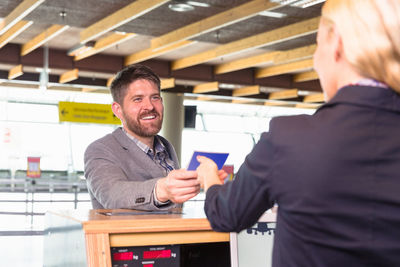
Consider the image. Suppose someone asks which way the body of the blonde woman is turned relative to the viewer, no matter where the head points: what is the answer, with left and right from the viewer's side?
facing away from the viewer and to the left of the viewer

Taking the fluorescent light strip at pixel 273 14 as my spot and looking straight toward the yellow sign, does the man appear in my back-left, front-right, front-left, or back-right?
back-left

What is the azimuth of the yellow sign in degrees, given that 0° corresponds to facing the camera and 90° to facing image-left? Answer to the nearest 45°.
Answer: approximately 0°

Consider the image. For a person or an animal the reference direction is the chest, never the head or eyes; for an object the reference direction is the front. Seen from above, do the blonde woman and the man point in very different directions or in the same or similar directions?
very different directions

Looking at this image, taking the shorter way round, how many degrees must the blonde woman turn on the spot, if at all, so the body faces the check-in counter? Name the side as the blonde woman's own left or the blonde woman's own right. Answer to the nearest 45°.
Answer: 0° — they already face it

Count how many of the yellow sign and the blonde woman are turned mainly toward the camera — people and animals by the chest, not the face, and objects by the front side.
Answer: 1

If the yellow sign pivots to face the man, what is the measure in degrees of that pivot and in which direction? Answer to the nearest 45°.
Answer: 0° — it already faces them

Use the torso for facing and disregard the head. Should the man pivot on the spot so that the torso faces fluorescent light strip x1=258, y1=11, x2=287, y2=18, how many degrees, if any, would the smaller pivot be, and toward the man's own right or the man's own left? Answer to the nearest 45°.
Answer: approximately 135° to the man's own left

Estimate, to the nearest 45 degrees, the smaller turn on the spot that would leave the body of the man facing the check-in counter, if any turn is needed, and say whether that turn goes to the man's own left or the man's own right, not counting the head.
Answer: approximately 45° to the man's own right

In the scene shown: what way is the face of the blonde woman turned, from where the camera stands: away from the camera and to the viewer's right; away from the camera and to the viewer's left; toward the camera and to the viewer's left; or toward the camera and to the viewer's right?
away from the camera and to the viewer's left

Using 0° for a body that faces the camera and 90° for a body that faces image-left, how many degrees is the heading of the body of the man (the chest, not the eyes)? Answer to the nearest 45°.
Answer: approximately 315°
